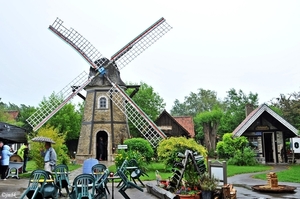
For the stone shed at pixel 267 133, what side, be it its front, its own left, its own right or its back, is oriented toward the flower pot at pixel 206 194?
front

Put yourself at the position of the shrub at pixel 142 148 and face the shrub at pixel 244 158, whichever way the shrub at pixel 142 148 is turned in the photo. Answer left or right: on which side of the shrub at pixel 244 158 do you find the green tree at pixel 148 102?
left

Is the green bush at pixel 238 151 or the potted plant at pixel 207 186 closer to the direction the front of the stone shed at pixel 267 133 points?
the potted plant

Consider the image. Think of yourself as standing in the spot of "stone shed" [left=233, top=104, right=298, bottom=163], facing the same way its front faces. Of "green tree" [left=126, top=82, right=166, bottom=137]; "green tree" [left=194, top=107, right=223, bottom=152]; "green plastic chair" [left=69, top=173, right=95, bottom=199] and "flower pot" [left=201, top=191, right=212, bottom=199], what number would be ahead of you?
2

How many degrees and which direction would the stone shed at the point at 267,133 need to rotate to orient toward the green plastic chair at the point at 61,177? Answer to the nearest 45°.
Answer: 0° — it already faces it

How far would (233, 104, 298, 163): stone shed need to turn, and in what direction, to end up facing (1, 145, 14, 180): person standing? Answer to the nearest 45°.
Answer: approximately 45° to its right

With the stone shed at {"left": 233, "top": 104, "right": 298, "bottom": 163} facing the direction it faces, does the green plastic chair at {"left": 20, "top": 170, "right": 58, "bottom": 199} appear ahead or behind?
ahead

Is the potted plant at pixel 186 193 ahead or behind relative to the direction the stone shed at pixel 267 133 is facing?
ahead

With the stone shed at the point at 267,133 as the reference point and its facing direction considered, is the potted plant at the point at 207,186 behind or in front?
in front

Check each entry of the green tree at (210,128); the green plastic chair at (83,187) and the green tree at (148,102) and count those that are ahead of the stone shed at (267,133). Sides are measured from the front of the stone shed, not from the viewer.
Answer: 1

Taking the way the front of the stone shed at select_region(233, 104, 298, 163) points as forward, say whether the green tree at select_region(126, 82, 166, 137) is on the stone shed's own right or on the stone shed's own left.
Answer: on the stone shed's own right

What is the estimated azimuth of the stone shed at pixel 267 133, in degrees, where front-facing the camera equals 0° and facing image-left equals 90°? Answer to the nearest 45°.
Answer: approximately 0°

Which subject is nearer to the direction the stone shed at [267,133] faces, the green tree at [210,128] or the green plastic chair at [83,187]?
the green plastic chair

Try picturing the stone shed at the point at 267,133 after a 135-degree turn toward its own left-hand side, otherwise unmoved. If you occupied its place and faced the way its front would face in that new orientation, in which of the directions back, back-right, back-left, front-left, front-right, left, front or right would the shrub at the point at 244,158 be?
back

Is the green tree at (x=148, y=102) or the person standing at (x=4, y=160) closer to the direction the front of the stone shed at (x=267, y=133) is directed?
the person standing
